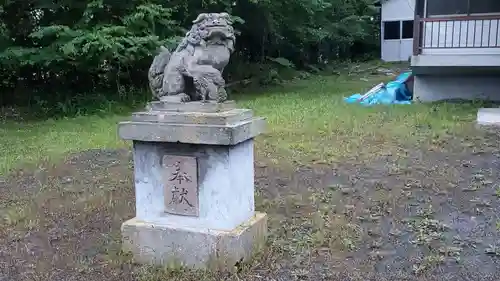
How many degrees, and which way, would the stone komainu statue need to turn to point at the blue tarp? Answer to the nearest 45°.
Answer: approximately 90° to its left

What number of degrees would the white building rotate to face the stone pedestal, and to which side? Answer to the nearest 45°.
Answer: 0° — it already faces it

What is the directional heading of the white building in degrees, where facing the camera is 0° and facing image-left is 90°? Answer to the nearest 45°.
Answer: approximately 0°

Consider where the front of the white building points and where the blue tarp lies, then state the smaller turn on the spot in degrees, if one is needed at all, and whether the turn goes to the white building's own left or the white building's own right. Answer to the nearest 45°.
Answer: approximately 90° to the white building's own right

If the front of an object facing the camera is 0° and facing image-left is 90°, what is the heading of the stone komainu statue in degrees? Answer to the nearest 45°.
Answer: approximately 315°
